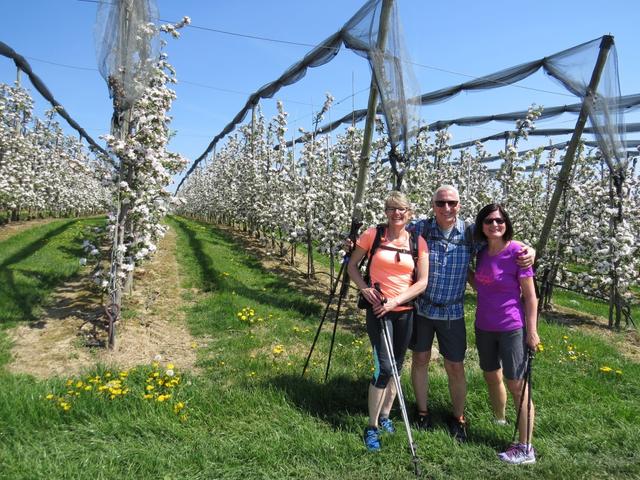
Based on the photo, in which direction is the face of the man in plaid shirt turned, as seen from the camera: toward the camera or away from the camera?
toward the camera

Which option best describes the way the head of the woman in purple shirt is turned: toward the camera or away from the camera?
toward the camera

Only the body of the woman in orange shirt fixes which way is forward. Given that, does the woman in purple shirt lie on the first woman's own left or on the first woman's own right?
on the first woman's own left

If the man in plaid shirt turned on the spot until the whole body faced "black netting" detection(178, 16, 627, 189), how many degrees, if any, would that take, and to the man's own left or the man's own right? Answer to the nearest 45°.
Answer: approximately 180°

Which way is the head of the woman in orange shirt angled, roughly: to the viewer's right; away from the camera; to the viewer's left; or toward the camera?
toward the camera

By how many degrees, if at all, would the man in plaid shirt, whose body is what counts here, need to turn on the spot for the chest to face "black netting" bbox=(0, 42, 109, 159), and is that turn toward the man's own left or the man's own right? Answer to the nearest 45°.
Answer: approximately 90° to the man's own right

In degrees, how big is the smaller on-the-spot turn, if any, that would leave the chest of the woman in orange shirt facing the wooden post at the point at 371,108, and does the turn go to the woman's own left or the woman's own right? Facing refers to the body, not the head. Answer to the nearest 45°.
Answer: approximately 180°

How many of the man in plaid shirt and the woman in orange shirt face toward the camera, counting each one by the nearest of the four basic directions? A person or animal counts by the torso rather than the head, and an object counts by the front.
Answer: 2

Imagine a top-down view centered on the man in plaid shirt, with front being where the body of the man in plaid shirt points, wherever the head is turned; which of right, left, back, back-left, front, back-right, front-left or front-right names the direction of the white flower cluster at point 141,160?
right

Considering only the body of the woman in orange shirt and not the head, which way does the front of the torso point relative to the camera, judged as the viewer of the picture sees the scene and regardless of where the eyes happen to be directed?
toward the camera

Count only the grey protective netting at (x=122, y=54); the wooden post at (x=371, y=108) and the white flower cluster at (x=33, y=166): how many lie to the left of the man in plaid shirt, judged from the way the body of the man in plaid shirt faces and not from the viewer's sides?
0

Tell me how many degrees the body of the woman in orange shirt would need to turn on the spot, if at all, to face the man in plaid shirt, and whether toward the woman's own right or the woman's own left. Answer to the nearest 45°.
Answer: approximately 135° to the woman's own left

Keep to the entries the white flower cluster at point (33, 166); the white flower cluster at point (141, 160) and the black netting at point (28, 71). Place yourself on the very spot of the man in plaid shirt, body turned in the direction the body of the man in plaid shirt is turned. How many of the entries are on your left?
0
